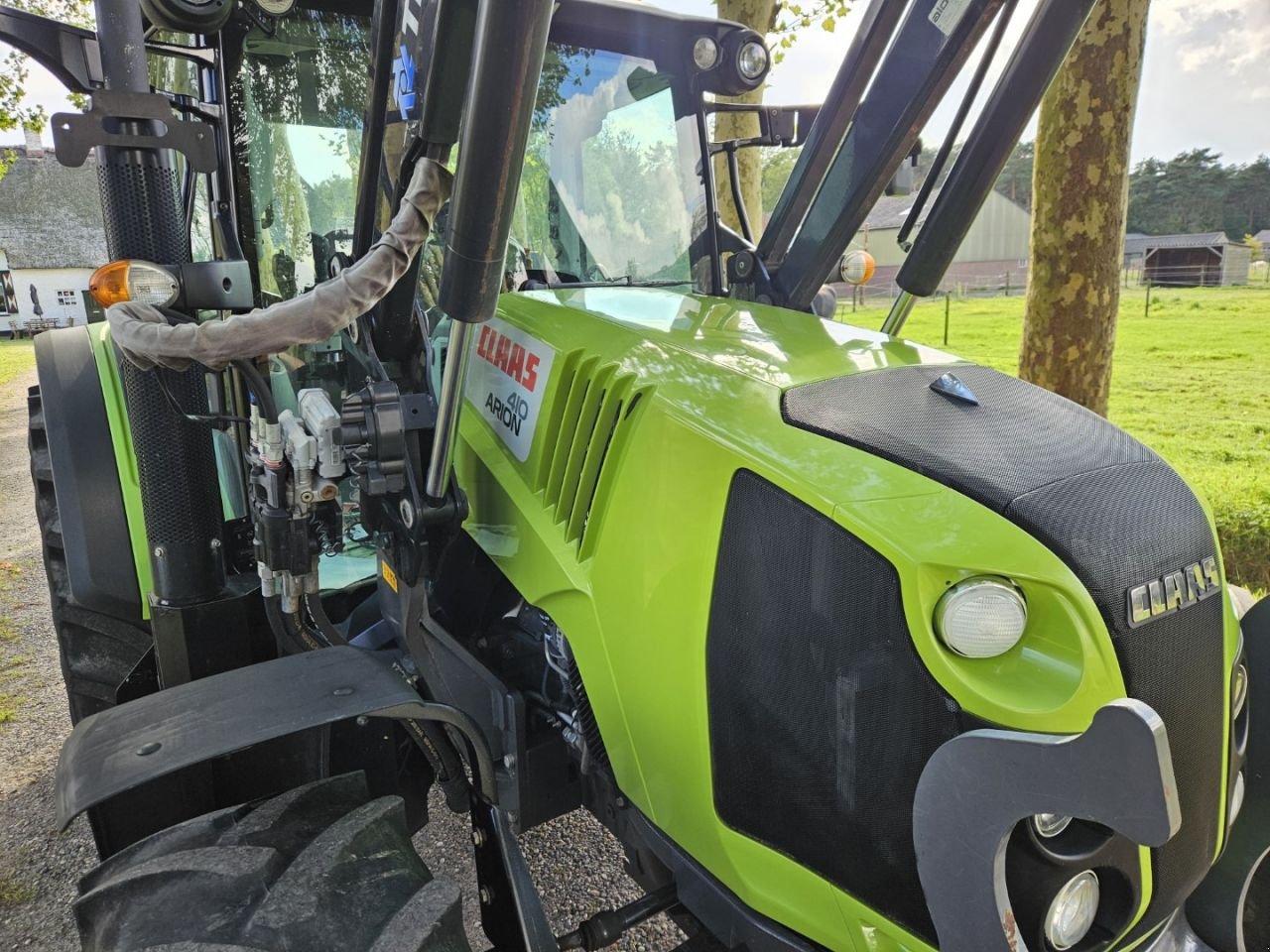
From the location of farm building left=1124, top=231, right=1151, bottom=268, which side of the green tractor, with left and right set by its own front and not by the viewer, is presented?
left

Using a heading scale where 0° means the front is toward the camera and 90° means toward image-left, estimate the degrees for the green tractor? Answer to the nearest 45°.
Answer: approximately 315°

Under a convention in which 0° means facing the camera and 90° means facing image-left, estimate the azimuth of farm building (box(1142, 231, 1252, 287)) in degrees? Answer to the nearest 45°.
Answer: approximately 45°

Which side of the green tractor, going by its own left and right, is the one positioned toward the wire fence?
left

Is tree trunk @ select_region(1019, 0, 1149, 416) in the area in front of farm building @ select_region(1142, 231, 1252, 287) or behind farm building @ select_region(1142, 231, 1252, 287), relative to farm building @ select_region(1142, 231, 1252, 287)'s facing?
in front

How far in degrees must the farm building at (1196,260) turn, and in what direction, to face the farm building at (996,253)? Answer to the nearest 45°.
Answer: approximately 45° to its right

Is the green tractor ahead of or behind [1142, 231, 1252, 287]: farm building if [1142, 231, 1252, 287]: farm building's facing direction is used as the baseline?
ahead
